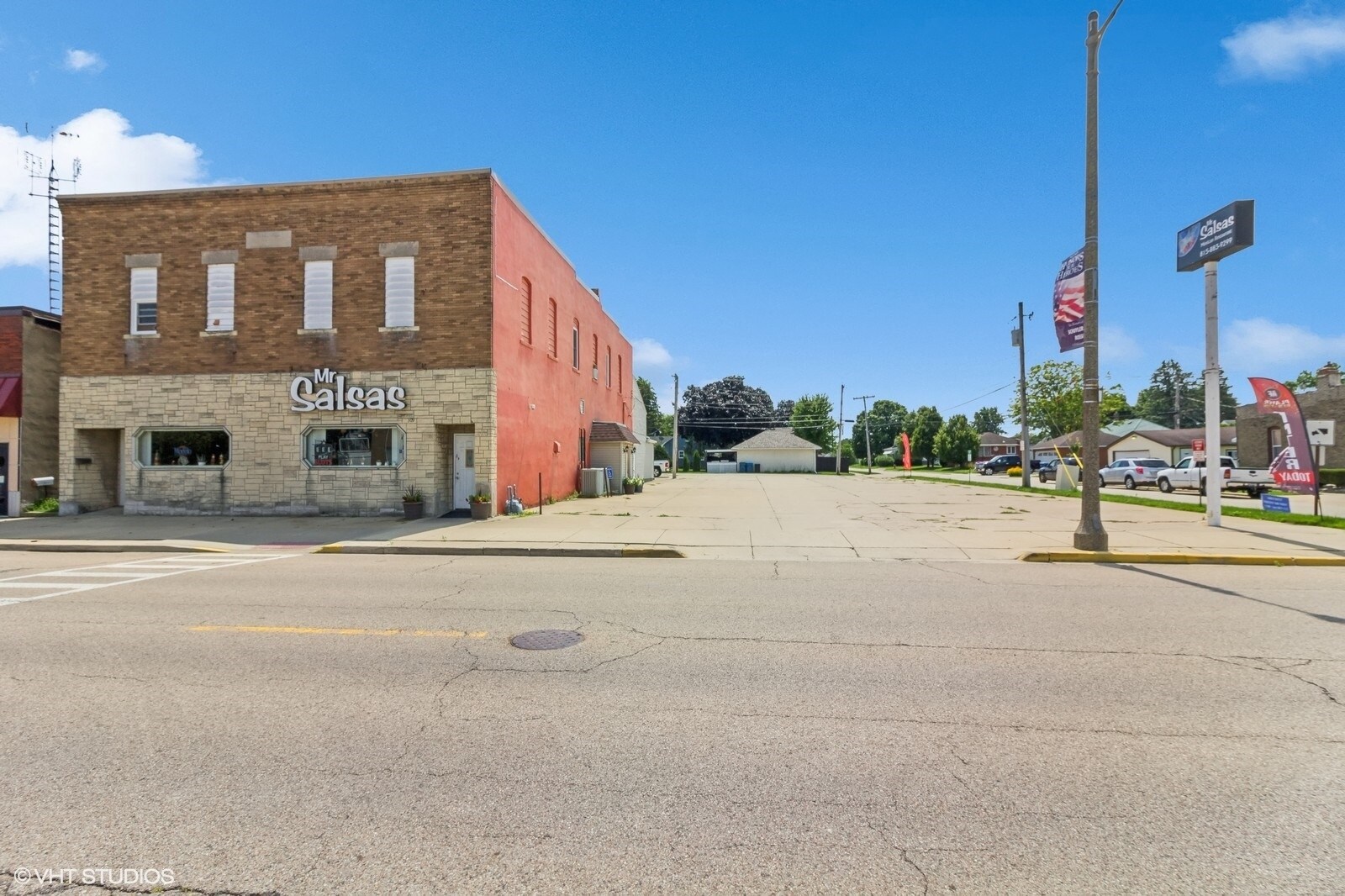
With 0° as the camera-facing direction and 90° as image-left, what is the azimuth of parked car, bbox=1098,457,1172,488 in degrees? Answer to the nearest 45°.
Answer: approximately 135°

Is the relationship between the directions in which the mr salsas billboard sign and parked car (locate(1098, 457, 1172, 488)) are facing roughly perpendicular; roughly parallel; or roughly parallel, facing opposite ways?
roughly perpendicular

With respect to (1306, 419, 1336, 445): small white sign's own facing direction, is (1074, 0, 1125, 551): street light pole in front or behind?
in front

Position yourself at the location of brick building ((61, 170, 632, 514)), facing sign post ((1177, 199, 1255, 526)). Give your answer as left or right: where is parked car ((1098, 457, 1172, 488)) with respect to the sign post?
left

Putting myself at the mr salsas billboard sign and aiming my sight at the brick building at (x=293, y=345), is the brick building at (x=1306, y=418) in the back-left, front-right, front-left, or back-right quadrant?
back-right

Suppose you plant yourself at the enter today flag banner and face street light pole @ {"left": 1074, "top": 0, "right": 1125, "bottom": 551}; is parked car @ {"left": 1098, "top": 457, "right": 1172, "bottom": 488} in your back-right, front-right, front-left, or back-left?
back-right

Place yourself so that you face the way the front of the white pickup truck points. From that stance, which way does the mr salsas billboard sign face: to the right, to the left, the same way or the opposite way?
to the left

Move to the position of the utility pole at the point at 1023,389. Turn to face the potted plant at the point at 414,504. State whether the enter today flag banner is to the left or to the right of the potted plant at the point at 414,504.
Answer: left

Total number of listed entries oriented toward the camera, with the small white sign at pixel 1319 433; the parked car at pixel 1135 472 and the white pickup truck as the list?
1

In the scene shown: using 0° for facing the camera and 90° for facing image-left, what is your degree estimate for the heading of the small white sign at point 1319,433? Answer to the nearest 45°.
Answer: approximately 0°
